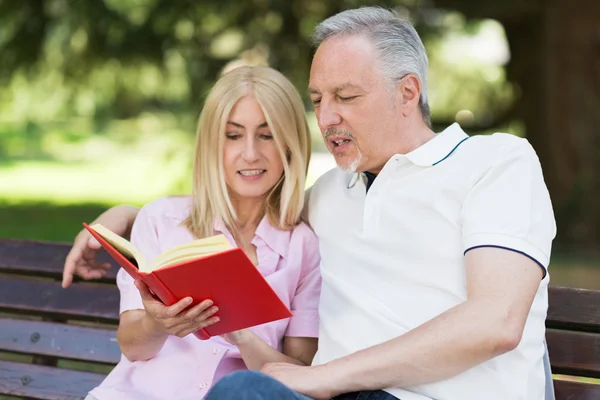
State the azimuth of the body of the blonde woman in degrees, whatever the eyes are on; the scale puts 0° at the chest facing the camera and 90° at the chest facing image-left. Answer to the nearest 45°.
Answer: approximately 0°

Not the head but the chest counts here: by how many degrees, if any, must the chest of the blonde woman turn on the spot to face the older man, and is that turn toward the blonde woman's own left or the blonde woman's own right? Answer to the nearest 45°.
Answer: approximately 45° to the blonde woman's own left
